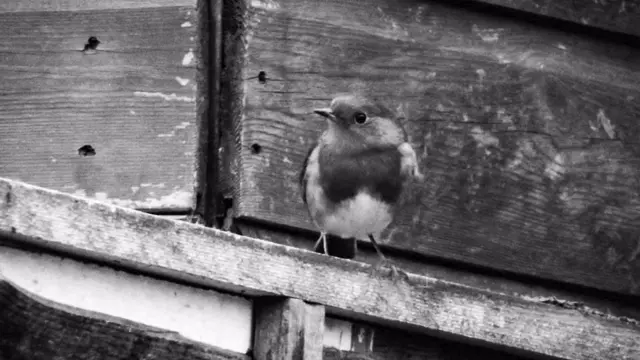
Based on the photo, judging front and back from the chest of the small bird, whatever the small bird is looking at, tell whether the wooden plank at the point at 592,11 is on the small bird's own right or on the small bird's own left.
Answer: on the small bird's own left

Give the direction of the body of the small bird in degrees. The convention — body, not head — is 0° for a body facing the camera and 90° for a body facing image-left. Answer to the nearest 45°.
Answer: approximately 0°

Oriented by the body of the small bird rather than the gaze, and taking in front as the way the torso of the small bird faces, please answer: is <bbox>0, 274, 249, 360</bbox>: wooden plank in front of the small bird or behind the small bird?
in front

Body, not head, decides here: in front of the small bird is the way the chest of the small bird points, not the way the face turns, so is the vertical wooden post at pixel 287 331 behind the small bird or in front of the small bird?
in front

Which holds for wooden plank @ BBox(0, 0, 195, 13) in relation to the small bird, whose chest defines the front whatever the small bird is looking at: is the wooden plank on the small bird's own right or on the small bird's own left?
on the small bird's own right
